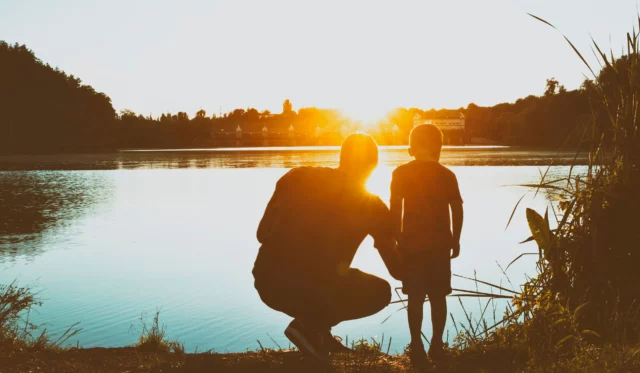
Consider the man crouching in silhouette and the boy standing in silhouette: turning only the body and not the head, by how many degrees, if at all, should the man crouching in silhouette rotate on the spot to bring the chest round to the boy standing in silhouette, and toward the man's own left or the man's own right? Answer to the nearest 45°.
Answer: approximately 45° to the man's own right

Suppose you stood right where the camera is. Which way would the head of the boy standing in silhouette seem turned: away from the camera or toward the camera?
away from the camera

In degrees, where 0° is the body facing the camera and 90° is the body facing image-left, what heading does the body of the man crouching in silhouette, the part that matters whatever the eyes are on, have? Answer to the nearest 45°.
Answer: approximately 225°
